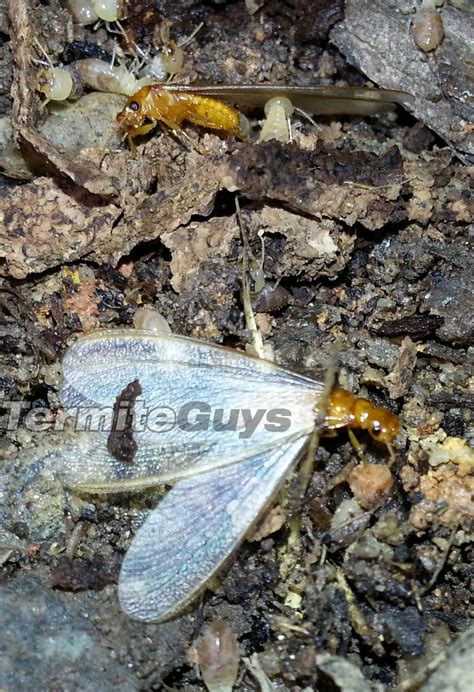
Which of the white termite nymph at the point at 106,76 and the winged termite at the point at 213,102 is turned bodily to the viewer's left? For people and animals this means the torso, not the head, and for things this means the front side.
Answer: the winged termite

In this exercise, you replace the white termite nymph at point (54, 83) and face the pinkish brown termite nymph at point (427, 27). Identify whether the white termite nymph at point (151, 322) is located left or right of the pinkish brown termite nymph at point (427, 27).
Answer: right

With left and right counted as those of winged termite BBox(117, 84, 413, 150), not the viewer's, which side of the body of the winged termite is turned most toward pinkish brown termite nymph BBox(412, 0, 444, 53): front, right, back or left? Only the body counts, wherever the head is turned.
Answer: back

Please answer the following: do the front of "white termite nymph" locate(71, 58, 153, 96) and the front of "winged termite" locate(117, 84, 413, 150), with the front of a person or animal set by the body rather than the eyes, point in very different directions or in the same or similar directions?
very different directions

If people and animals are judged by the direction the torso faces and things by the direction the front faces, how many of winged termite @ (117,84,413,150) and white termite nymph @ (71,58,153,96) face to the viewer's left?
1

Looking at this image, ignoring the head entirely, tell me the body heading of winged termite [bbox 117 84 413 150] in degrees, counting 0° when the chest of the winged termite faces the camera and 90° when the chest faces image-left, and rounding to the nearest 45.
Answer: approximately 90°

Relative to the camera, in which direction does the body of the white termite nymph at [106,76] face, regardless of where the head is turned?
to the viewer's right
